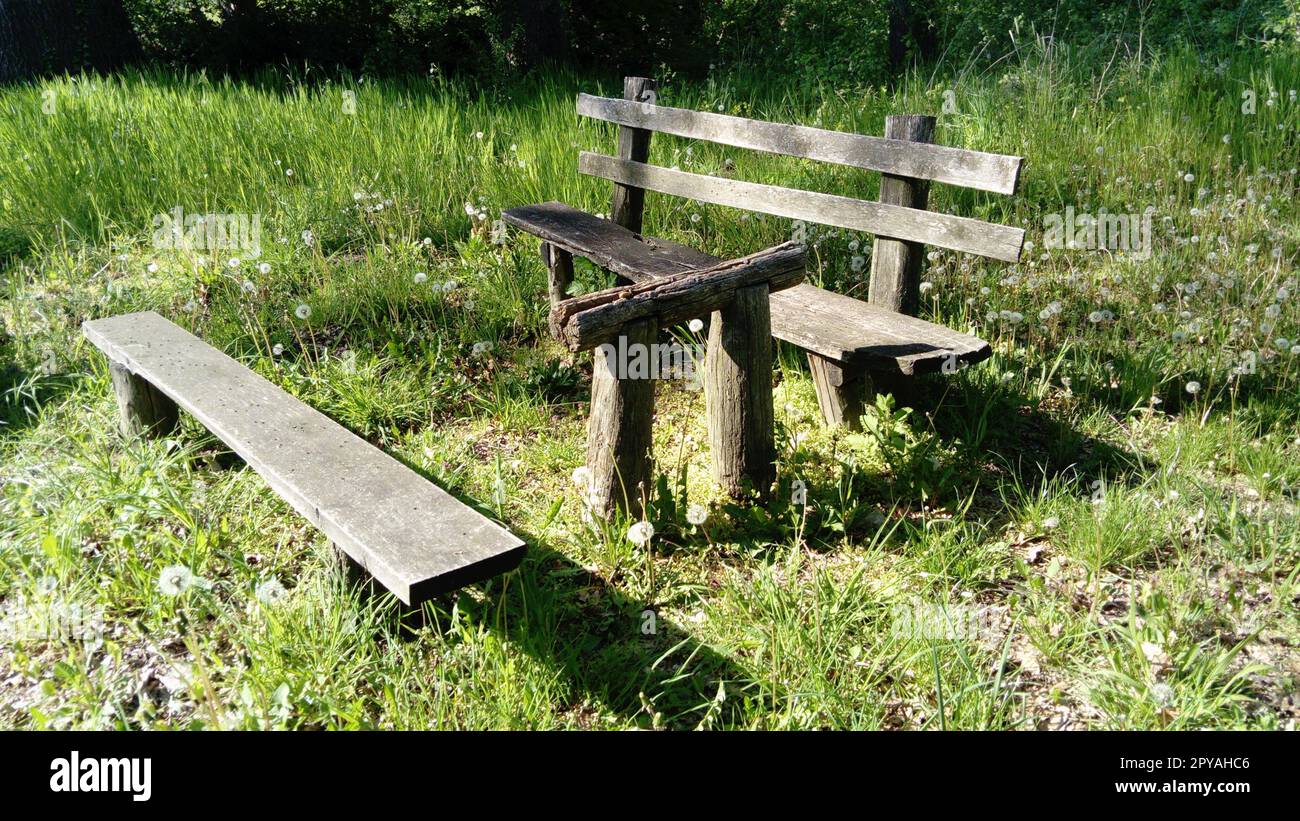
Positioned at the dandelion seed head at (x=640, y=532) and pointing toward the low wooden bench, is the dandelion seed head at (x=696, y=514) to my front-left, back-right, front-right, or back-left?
back-right

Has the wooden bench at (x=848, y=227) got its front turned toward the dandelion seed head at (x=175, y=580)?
yes

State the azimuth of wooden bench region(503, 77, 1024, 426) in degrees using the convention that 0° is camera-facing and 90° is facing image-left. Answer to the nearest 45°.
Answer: approximately 45°

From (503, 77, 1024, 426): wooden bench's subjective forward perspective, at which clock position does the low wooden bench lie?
The low wooden bench is roughly at 12 o'clock from the wooden bench.

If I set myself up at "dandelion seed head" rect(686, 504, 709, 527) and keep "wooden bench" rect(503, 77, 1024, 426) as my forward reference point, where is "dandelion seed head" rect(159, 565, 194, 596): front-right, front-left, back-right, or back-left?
back-left

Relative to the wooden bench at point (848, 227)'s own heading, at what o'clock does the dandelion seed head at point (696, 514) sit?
The dandelion seed head is roughly at 11 o'clock from the wooden bench.
